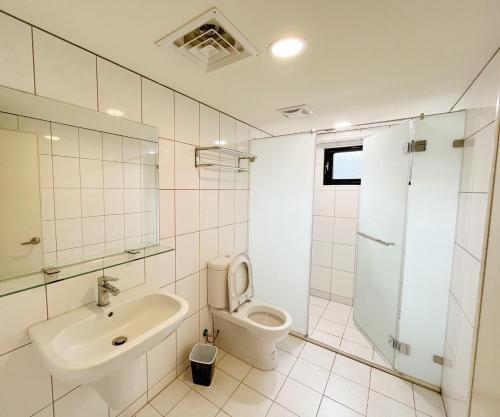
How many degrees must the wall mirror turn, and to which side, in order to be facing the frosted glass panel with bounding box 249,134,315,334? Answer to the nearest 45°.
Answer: approximately 45° to its left

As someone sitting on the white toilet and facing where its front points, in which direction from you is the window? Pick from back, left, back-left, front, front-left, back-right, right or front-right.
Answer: left

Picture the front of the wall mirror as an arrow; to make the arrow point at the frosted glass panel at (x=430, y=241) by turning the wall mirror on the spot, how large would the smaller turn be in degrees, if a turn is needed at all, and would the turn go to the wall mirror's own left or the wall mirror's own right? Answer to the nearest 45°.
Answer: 0° — it already faces it

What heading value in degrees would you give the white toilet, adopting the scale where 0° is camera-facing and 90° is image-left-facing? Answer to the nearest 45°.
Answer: approximately 315°

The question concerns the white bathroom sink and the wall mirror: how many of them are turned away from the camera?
0

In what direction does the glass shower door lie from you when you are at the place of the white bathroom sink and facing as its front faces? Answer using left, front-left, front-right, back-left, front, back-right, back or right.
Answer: front-left

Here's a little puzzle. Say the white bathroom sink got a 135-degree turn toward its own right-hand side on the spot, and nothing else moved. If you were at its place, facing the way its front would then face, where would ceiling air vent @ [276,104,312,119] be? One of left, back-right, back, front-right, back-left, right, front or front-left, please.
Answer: back

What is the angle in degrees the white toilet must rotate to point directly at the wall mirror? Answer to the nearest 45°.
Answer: approximately 90° to its right

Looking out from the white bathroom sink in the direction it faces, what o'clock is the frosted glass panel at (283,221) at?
The frosted glass panel is roughly at 10 o'clock from the white bathroom sink.
